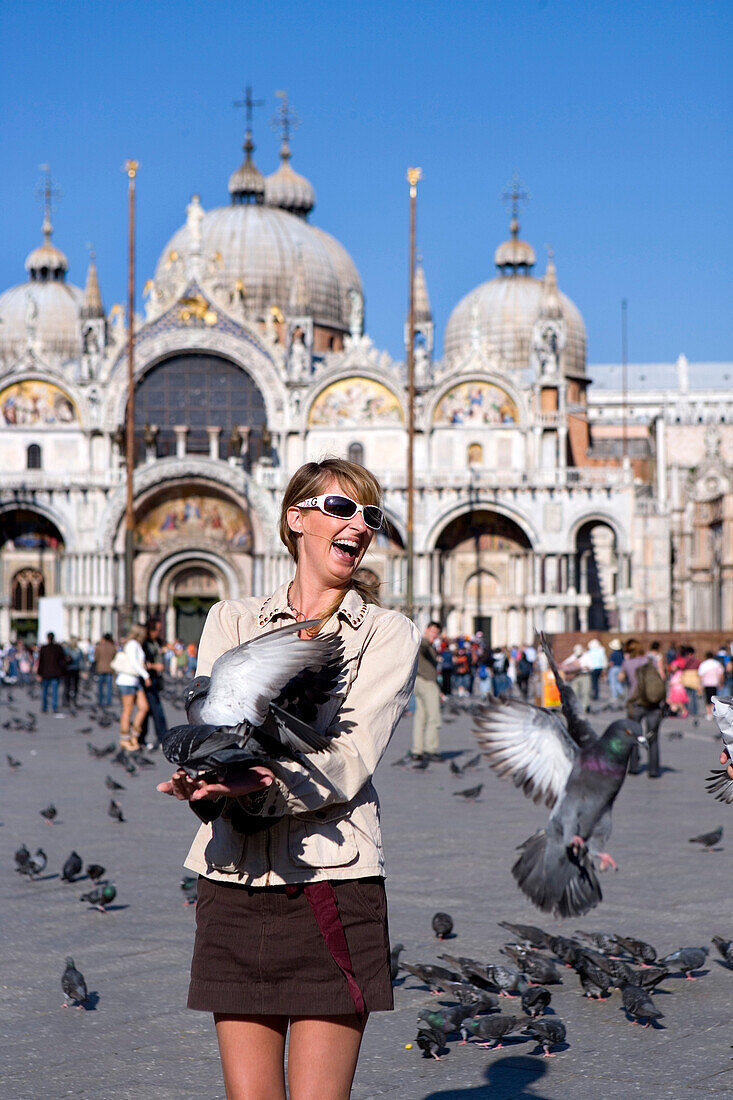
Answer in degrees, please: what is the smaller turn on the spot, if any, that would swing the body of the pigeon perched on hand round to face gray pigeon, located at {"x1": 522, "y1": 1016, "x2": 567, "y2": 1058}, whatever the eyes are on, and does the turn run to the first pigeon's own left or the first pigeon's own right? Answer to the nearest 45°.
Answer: approximately 135° to the first pigeon's own right

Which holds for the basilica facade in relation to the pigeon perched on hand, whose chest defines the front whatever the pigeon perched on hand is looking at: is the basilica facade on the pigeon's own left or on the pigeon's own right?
on the pigeon's own right

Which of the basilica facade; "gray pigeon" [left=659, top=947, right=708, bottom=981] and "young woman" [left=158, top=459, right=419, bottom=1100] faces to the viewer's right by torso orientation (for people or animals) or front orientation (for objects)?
the gray pigeon

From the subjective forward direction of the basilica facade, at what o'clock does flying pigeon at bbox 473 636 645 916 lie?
The flying pigeon is roughly at 12 o'clock from the basilica facade.

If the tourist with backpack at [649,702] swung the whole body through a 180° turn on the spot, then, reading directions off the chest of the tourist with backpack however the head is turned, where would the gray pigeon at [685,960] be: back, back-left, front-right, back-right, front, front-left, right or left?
front-right

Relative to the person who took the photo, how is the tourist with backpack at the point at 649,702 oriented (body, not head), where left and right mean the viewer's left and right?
facing away from the viewer and to the left of the viewer

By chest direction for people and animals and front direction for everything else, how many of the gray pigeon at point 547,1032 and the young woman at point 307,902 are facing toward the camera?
1

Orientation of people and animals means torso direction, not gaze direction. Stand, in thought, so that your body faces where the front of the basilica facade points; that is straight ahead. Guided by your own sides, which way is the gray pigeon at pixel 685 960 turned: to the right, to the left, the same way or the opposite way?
to the left

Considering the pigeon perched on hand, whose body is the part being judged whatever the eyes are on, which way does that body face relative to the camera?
to the viewer's left

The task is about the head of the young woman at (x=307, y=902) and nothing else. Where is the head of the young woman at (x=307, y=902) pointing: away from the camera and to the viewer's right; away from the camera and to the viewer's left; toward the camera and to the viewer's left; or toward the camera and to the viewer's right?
toward the camera and to the viewer's right

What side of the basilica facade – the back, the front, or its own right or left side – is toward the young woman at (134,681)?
front
